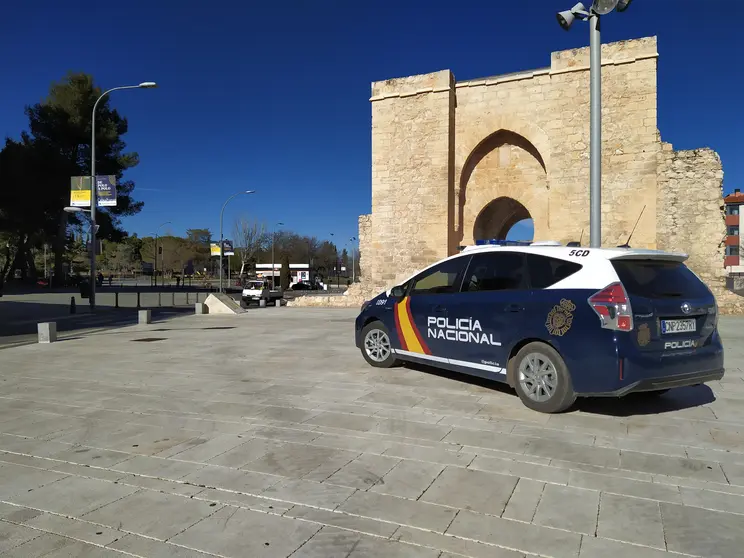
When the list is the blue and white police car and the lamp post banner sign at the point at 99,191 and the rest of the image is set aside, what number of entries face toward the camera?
1

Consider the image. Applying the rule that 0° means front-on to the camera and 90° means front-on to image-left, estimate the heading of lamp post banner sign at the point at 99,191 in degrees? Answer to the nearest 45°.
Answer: approximately 0°

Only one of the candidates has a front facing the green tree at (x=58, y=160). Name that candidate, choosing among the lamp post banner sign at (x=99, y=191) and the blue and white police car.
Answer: the blue and white police car

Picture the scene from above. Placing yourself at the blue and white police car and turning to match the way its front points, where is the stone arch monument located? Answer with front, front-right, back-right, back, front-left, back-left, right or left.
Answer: front-right

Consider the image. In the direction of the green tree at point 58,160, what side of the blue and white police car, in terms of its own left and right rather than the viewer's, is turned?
front

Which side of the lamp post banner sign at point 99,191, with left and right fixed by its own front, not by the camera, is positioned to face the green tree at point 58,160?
back

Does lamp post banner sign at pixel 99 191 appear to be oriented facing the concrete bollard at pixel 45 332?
yes

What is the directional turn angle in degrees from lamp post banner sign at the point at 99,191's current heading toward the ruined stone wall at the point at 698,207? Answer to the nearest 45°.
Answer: approximately 45° to its left

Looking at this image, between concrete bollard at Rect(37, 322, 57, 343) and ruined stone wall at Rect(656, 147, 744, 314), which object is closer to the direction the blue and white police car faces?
the concrete bollard

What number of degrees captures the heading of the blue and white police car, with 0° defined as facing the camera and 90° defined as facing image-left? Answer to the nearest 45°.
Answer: approximately 135°

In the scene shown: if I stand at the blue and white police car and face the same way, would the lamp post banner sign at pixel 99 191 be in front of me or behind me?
in front
